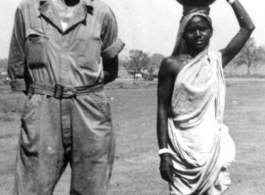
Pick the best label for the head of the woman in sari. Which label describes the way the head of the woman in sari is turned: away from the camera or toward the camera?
toward the camera

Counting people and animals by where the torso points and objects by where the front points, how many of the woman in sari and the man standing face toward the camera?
2

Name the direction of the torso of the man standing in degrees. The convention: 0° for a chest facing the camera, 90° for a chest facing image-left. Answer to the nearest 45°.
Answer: approximately 0°

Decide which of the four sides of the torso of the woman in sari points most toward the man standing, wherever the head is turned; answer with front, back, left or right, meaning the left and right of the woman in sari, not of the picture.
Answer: right

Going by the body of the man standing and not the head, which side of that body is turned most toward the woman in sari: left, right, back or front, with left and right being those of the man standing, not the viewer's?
left

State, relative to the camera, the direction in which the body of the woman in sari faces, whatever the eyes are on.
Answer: toward the camera

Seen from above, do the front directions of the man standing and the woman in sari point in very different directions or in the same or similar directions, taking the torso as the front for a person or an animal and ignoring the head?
same or similar directions
